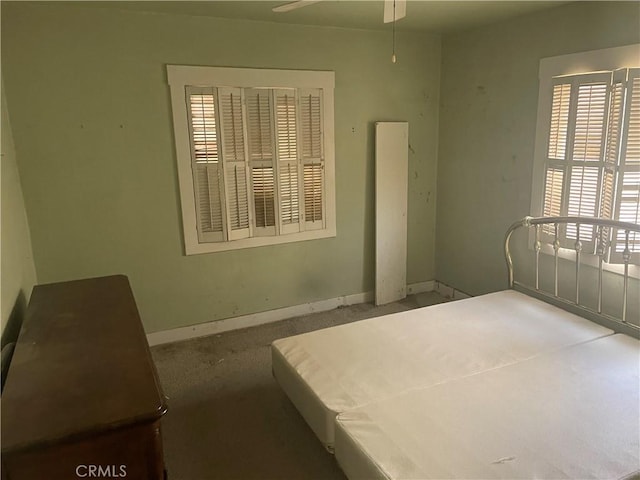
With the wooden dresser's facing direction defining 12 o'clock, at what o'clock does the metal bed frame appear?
The metal bed frame is roughly at 12 o'clock from the wooden dresser.

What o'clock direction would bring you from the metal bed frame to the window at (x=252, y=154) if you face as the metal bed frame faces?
The window is roughly at 1 o'clock from the metal bed frame.

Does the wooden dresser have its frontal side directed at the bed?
yes

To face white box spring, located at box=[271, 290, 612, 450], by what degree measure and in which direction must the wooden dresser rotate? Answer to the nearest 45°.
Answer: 0° — it already faces it

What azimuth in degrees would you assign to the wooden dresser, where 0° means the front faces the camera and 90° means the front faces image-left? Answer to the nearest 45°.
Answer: approximately 270°

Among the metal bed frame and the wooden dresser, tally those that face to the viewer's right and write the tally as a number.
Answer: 1

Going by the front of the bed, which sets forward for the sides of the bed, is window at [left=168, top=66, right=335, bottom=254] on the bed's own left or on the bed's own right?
on the bed's own right

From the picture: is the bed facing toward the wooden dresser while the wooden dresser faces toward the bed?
yes

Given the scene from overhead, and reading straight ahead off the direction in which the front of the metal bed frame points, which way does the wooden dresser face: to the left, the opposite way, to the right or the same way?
the opposite way

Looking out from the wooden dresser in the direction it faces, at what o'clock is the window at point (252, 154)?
The window is roughly at 10 o'clock from the wooden dresser.

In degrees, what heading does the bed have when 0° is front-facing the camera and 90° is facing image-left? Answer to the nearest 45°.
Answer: approximately 45°

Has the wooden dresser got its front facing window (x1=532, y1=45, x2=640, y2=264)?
yes
